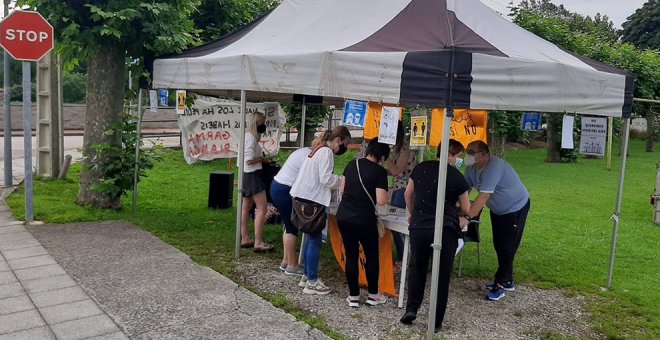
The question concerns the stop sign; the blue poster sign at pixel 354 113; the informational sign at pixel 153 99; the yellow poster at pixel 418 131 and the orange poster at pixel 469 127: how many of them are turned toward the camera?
5

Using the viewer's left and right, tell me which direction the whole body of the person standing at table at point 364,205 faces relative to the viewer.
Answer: facing away from the viewer and to the right of the viewer

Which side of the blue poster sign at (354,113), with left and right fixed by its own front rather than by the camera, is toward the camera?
front

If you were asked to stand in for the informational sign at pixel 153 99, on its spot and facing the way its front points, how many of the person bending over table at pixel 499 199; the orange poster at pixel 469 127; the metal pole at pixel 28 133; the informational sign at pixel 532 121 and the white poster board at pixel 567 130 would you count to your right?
1

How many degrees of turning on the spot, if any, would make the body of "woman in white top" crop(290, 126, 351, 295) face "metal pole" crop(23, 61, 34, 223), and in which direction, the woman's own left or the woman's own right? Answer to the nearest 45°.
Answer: approximately 135° to the woman's own left

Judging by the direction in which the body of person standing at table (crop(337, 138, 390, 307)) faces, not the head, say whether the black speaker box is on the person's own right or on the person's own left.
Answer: on the person's own left

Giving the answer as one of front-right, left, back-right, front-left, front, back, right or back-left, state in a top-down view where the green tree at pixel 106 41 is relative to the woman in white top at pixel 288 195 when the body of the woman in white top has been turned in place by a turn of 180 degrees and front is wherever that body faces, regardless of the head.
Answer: front-right

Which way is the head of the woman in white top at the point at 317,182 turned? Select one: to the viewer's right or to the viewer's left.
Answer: to the viewer's right

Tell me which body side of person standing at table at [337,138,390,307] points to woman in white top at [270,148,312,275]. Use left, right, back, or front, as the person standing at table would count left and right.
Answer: left

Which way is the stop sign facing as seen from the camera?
toward the camera

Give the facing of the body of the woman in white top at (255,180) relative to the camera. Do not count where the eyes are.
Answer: to the viewer's right

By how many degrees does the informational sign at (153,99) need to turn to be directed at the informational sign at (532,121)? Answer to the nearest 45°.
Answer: approximately 45° to its left
